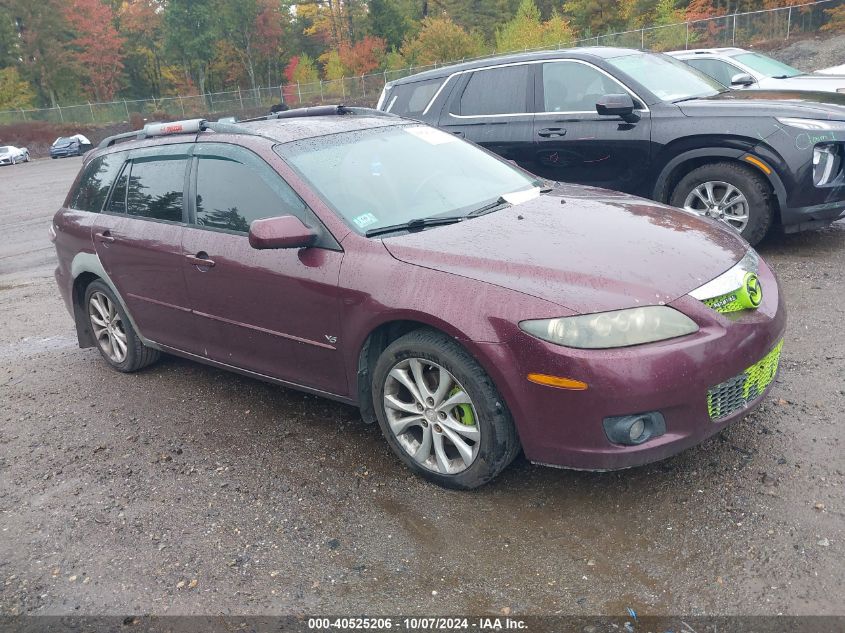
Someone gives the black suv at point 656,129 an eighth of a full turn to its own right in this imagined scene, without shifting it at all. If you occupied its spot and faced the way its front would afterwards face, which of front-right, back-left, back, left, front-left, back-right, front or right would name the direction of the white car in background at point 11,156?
back-right

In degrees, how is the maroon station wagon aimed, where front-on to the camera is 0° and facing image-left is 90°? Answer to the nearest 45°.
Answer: approximately 315°

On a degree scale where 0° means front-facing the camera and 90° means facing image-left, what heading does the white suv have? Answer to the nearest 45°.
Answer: approximately 315°

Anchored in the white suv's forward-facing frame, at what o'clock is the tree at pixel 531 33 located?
The tree is roughly at 7 o'clock from the white suv.

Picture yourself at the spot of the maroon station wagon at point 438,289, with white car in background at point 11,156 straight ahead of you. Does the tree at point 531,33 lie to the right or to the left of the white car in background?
right

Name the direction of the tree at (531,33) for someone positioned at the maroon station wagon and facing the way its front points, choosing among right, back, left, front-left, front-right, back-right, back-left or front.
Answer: back-left

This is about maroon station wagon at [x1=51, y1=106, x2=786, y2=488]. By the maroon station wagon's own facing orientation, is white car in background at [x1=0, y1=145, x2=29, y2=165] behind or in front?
behind

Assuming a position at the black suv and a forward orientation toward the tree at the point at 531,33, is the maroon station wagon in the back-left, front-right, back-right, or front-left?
back-left

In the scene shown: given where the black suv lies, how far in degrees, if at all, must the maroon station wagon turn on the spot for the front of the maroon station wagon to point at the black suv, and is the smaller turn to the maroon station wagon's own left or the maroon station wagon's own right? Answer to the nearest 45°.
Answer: approximately 90° to the maroon station wagon's own left

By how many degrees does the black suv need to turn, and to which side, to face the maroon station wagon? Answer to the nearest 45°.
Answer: approximately 45° to its right
